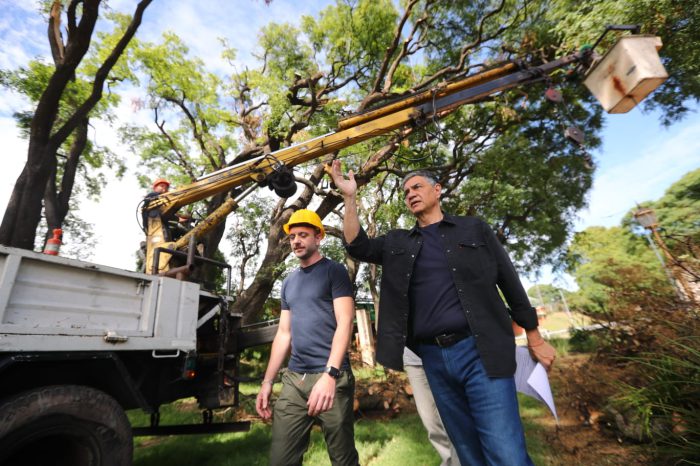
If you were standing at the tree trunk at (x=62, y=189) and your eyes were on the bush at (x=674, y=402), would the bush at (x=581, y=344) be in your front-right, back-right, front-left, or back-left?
front-left

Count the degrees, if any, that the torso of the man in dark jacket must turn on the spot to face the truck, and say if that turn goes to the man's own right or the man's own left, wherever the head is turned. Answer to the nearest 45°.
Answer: approximately 45° to the man's own right

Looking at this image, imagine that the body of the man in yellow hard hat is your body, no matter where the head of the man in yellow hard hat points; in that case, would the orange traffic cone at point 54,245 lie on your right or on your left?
on your right

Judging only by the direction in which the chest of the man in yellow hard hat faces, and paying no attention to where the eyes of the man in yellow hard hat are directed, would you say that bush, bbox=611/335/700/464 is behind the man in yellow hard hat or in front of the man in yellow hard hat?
behind

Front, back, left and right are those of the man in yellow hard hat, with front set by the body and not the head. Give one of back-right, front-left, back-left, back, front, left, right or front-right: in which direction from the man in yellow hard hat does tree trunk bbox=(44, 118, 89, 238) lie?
right

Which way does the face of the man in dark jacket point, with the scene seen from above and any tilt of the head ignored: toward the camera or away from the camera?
toward the camera

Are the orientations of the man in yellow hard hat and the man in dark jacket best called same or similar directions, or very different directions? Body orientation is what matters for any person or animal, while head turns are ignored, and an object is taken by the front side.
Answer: same or similar directions

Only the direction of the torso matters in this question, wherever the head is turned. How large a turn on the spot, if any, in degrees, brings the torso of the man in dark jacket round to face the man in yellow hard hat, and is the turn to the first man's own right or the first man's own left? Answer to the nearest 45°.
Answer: approximately 45° to the first man's own right

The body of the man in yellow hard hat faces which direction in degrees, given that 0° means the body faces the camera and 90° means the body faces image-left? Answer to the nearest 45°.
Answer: approximately 45°

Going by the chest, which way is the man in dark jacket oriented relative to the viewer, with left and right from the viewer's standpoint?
facing the viewer and to the left of the viewer

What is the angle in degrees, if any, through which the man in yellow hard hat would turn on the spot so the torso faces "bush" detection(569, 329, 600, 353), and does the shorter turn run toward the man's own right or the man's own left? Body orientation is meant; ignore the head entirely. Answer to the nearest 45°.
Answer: approximately 180°

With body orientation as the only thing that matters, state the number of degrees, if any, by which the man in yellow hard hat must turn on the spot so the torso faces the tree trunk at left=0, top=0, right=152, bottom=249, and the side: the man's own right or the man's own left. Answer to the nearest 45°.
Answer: approximately 90° to the man's own right

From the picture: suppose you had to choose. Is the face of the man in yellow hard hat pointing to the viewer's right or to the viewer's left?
to the viewer's left
